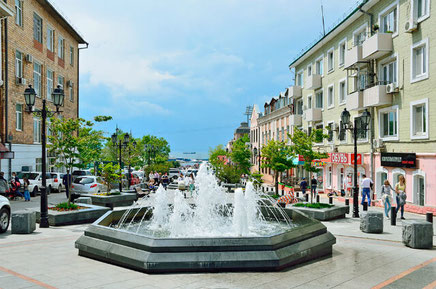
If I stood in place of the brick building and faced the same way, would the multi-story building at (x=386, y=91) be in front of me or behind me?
in front

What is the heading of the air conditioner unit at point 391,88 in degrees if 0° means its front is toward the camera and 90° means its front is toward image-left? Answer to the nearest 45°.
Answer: approximately 45°

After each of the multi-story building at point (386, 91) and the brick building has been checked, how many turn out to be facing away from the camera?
0

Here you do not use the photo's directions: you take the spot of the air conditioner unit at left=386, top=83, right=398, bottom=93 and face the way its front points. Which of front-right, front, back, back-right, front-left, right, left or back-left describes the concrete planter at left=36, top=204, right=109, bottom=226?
front

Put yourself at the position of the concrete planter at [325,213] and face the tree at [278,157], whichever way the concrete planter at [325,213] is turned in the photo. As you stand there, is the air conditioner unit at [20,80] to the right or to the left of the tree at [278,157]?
left

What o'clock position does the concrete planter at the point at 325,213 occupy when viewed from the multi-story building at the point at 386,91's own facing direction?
The concrete planter is roughly at 11 o'clock from the multi-story building.

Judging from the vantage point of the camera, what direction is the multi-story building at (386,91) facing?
facing the viewer and to the left of the viewer

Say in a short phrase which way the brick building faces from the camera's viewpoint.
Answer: facing the viewer and to the right of the viewer

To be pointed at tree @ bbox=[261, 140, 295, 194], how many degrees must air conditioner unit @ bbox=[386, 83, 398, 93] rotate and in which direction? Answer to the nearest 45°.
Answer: approximately 45° to its right

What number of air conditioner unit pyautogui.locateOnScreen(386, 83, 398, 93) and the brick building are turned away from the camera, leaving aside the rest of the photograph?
0

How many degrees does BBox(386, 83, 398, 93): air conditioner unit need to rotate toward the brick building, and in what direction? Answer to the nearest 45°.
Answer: approximately 45° to its right

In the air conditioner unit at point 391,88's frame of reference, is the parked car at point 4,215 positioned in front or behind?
in front
